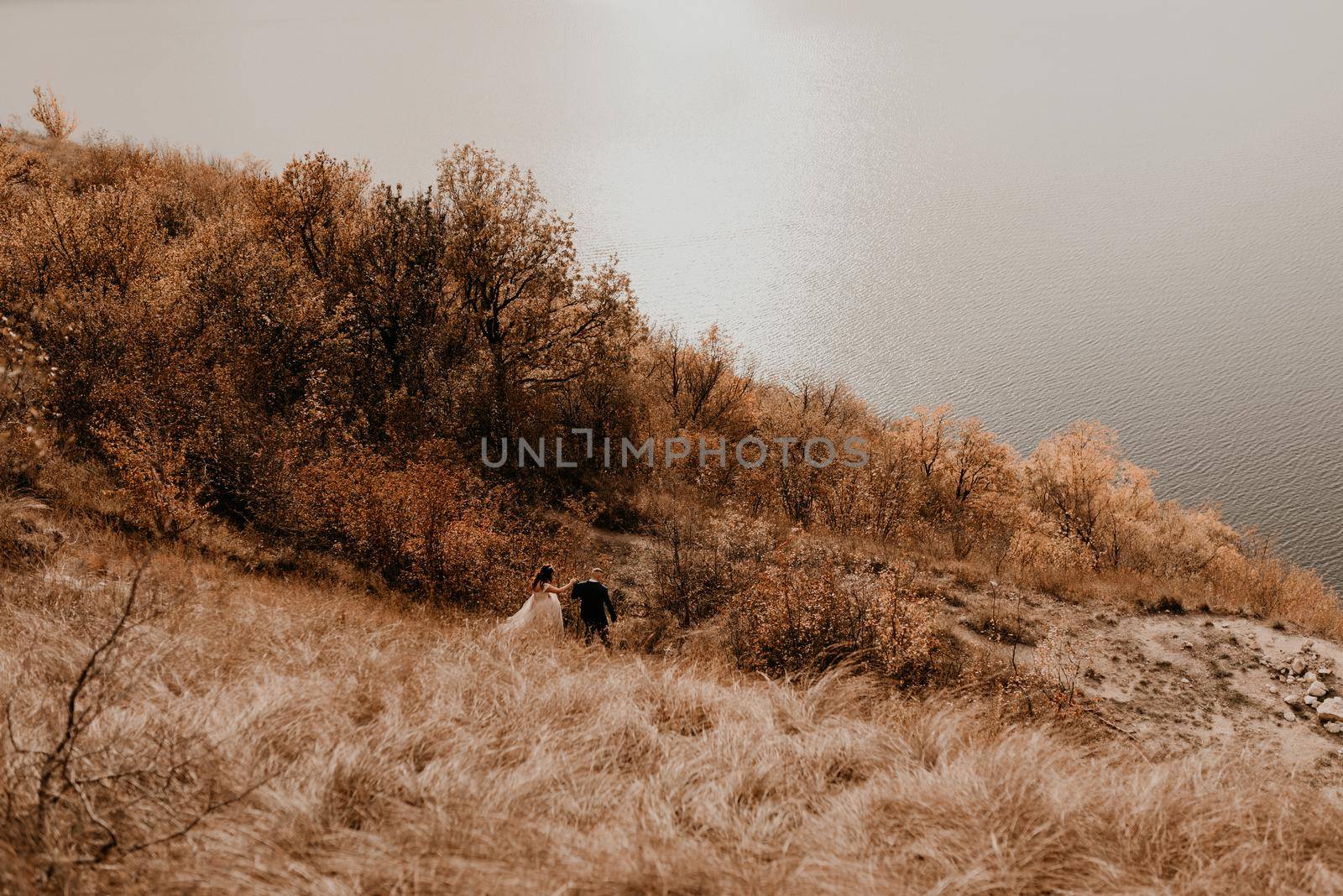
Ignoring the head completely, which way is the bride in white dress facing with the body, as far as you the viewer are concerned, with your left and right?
facing away from the viewer and to the right of the viewer

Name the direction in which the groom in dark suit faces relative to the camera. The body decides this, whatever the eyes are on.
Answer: away from the camera

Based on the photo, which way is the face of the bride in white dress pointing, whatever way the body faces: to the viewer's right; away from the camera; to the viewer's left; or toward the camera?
away from the camera

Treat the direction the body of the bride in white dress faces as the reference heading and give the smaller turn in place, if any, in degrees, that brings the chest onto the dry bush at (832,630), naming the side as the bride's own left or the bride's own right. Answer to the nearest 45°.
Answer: approximately 45° to the bride's own right
